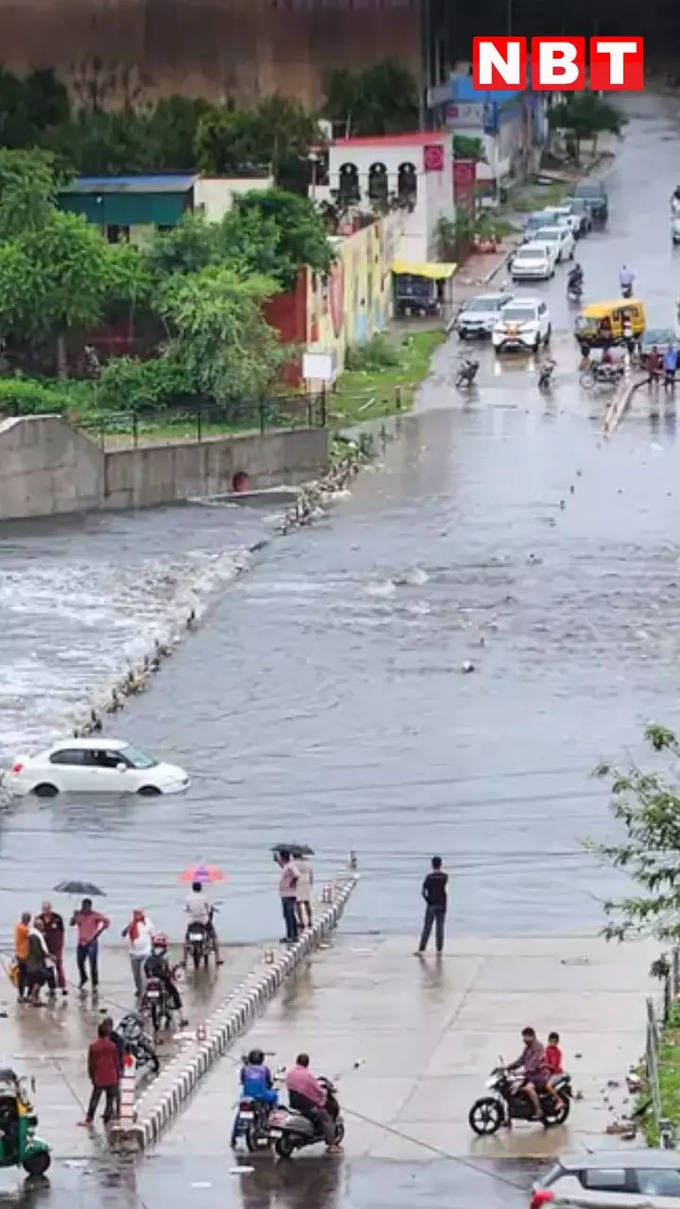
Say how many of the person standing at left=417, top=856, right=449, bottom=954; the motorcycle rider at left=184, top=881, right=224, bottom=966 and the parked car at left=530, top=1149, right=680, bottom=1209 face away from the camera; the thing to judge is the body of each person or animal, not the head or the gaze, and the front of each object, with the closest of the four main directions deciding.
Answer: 2

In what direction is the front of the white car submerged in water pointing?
to the viewer's right

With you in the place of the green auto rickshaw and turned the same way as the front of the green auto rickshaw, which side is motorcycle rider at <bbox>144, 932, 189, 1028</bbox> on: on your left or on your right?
on your left

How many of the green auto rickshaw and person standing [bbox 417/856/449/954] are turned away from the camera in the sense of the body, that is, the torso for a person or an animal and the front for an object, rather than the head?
1

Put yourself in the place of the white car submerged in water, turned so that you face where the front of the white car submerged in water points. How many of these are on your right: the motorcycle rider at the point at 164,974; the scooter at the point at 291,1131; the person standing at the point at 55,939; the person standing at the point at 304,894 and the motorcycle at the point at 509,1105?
5

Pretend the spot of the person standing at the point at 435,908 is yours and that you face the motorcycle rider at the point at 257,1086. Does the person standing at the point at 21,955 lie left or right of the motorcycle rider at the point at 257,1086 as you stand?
right

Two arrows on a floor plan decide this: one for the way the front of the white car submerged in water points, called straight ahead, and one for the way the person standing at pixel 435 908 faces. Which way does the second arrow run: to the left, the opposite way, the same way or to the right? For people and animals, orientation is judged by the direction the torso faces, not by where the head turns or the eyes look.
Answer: to the left

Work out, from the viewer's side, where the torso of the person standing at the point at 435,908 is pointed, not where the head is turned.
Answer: away from the camera

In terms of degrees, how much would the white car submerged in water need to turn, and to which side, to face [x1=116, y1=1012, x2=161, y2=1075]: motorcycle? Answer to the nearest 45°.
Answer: approximately 90° to its right

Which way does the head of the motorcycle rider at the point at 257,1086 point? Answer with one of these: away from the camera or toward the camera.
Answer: away from the camera
